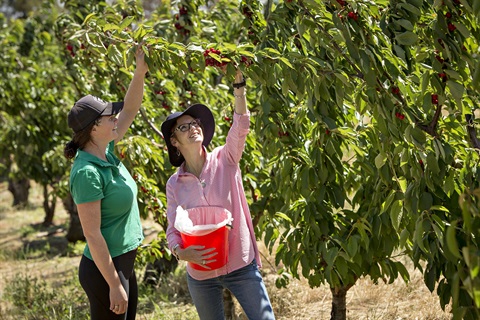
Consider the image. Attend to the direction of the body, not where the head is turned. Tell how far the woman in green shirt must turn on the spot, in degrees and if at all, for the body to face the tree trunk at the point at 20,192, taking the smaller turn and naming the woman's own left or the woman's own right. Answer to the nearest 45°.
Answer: approximately 90° to the woman's own left

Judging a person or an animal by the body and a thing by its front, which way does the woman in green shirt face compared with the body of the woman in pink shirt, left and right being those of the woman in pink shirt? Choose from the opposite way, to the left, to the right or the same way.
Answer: to the left

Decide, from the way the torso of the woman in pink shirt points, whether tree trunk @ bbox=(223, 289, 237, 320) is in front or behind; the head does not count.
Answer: behind

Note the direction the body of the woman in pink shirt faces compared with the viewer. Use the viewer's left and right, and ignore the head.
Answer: facing the viewer

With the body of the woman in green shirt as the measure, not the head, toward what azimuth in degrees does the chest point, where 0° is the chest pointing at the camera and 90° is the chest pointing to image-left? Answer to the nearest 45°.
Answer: approximately 270°

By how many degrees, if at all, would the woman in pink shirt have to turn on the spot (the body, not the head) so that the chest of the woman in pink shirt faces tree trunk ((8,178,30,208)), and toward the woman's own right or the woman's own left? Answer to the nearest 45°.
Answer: approximately 180°

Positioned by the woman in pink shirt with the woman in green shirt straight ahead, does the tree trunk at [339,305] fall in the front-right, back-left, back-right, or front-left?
back-right

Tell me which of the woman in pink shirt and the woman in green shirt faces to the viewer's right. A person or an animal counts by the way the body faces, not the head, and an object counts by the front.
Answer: the woman in green shirt

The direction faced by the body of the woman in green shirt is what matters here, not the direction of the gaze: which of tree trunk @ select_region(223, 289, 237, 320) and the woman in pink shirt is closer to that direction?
the woman in pink shirt

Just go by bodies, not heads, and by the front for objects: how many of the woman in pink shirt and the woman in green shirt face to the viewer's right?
1

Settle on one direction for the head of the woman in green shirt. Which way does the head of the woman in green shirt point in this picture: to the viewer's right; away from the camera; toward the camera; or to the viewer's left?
to the viewer's right

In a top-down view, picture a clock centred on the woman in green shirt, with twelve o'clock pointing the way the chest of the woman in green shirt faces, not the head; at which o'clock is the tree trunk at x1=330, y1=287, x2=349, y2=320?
The tree trunk is roughly at 11 o'clock from the woman in green shirt.

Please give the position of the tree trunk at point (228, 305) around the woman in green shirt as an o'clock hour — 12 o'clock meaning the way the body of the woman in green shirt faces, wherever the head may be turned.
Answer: The tree trunk is roughly at 10 o'clock from the woman in green shirt.
